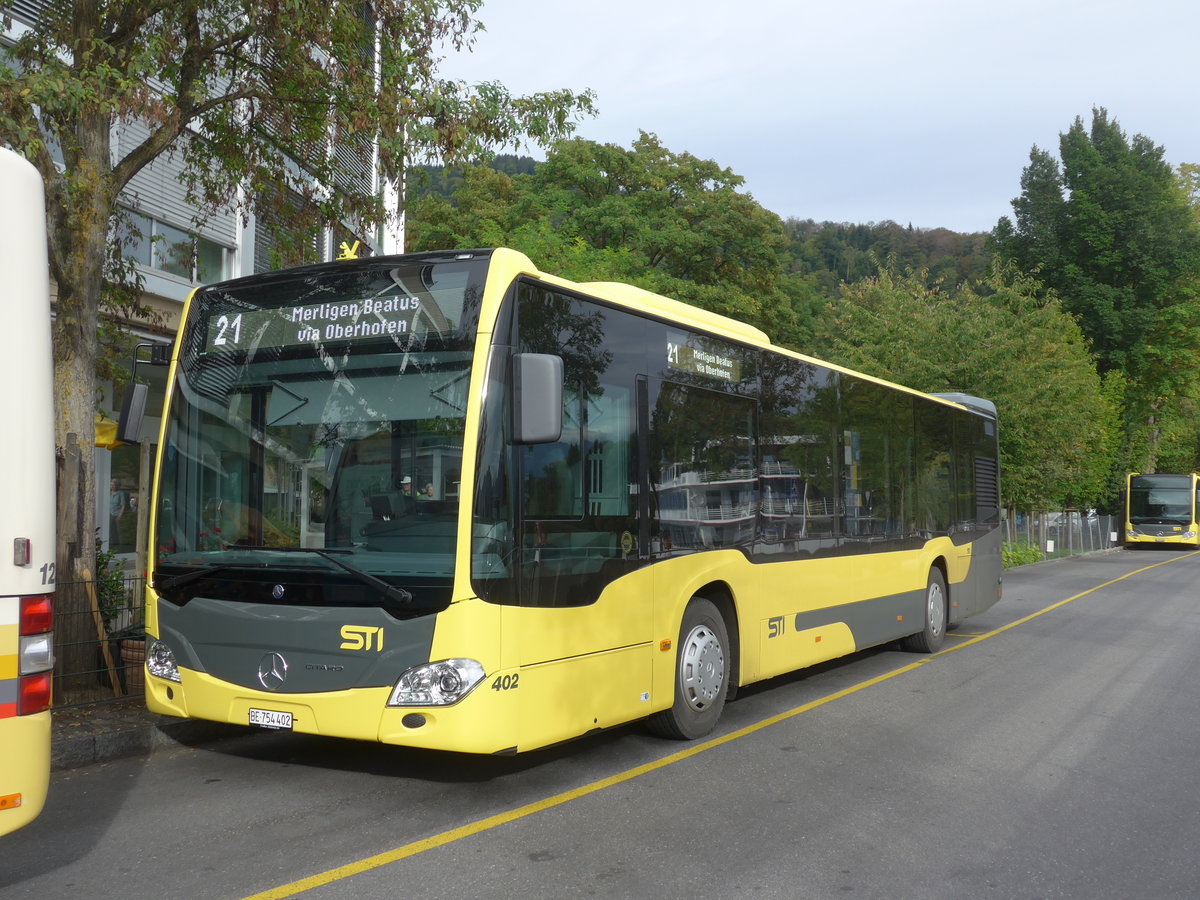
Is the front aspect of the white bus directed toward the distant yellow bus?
no

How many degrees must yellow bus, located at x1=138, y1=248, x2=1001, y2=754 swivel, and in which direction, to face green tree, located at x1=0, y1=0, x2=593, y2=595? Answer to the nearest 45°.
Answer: approximately 90° to its right

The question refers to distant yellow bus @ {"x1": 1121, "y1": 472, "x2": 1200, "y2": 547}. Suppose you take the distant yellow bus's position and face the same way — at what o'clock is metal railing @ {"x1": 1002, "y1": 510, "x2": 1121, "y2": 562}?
The metal railing is roughly at 1 o'clock from the distant yellow bus.

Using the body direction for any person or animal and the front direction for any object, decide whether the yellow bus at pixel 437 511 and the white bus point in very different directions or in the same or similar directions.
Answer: same or similar directions

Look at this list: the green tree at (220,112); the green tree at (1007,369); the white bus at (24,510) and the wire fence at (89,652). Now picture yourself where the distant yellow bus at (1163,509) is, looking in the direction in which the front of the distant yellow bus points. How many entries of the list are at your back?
0

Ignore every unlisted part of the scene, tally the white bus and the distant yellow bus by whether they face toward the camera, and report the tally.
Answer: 1

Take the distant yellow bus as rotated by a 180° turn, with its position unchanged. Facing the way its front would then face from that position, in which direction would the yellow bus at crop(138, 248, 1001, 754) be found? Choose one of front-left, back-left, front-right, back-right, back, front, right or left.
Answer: back

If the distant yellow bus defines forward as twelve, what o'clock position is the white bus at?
The white bus is roughly at 12 o'clock from the distant yellow bus.

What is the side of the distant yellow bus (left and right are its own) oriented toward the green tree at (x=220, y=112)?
front

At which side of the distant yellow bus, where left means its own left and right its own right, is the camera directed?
front

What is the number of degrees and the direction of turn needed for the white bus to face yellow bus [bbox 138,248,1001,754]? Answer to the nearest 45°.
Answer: approximately 135° to its right

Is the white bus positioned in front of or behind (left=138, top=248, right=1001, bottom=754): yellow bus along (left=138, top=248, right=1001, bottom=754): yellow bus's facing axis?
in front

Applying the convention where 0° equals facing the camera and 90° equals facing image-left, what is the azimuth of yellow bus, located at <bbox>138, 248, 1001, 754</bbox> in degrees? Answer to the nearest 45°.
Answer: approximately 45°
